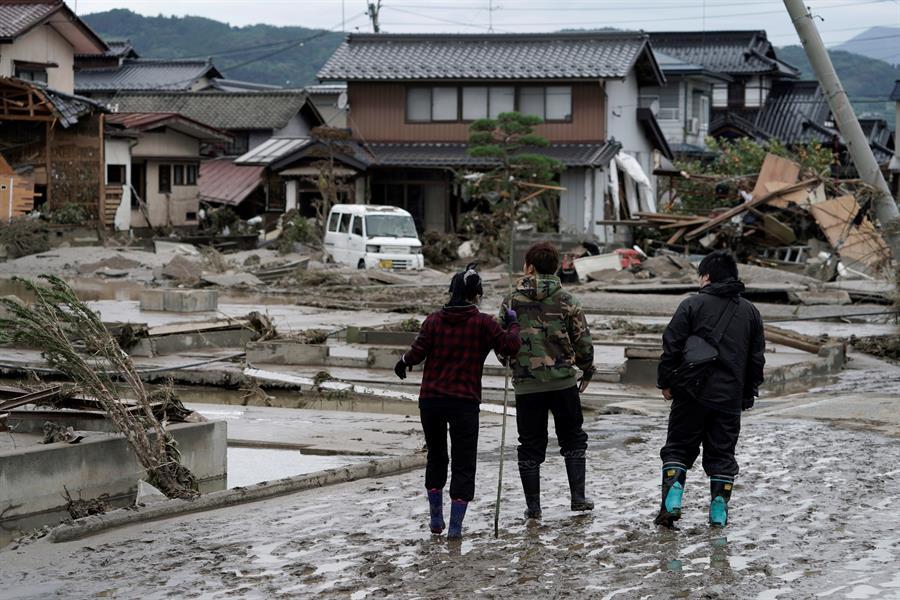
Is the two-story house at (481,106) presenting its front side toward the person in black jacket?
yes

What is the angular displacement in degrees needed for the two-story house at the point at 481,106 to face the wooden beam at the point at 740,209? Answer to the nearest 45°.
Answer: approximately 45° to its left

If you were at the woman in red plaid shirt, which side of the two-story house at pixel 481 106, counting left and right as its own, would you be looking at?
front

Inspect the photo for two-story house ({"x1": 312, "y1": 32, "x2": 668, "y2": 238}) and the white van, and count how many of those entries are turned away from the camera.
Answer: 0

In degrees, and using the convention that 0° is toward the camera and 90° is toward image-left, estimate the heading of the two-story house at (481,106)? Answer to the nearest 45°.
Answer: approximately 0°

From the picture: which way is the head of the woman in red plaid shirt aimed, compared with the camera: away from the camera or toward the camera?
away from the camera

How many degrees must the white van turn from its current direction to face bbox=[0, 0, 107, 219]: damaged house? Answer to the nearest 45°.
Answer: approximately 180°

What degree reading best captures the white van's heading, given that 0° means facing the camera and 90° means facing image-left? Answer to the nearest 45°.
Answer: approximately 315°

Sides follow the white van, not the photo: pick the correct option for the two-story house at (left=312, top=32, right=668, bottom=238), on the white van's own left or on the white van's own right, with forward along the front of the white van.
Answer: on the white van's own left

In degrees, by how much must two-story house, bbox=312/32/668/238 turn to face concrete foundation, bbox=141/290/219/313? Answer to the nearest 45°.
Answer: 0° — it already faces it

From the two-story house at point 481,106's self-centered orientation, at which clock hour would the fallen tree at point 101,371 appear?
The fallen tree is roughly at 12 o'clock from the two-story house.
